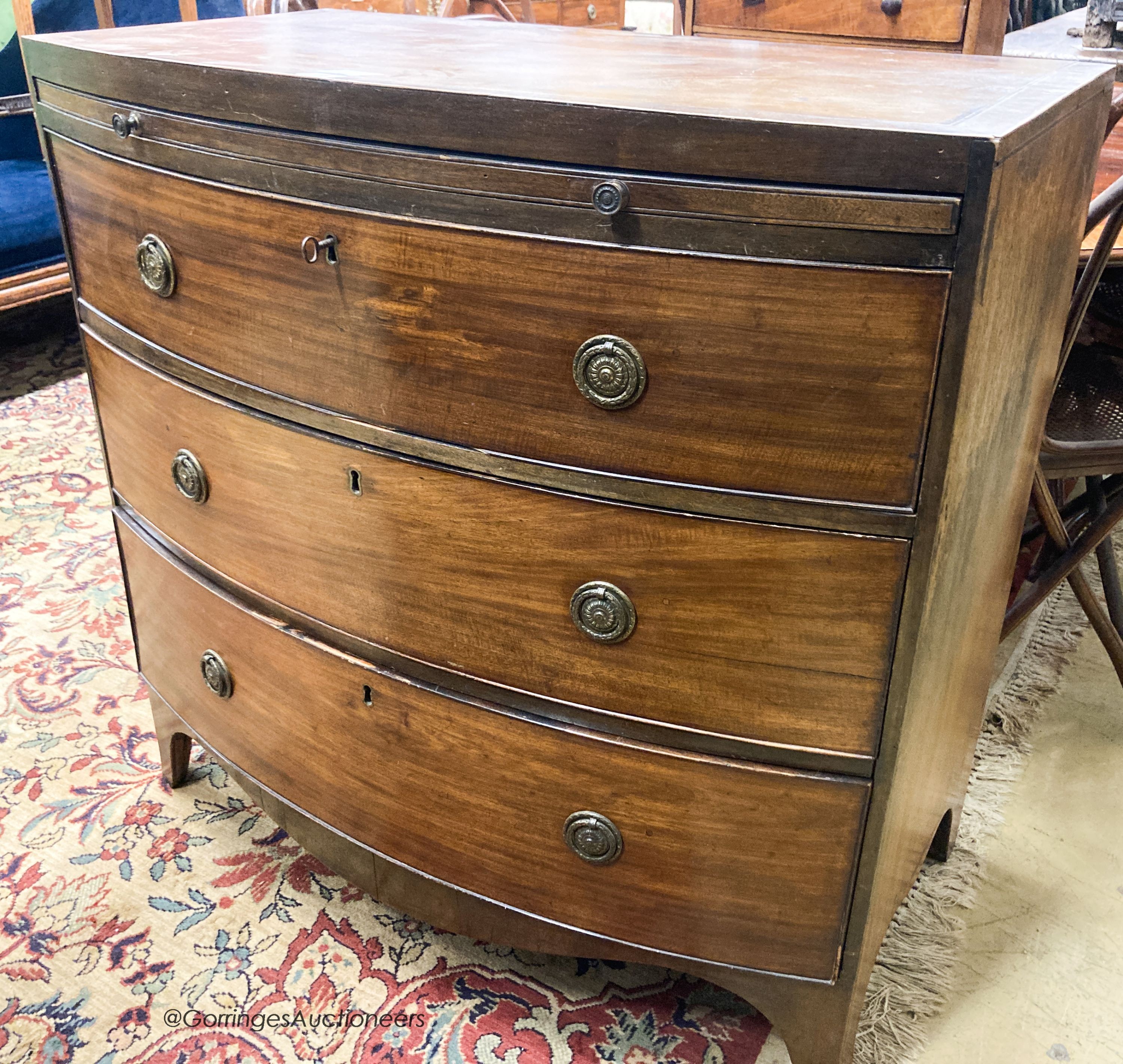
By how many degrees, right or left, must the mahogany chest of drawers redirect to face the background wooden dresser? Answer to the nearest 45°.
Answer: approximately 135° to its right

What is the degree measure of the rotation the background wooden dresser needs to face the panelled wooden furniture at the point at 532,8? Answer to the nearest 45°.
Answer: approximately 135° to its right

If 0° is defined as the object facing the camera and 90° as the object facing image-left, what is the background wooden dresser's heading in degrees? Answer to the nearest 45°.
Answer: approximately 0°

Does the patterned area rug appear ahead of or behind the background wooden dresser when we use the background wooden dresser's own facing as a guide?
ahead

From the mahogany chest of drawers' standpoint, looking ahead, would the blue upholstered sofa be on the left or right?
on its right

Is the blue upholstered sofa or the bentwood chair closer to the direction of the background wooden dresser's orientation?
the bentwood chair

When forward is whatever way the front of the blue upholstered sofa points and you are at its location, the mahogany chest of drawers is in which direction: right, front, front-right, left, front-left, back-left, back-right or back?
front-right

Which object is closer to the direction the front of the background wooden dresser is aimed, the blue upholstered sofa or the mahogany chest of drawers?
the mahogany chest of drawers
